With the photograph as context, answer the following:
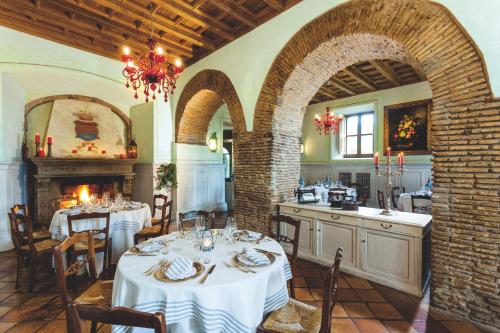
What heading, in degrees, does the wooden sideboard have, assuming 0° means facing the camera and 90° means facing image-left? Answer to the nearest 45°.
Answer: approximately 45°

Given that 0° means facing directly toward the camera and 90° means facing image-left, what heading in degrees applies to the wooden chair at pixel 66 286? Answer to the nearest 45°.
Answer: approximately 315°

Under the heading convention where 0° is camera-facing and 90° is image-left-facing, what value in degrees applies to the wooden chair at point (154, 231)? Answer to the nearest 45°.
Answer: approximately 45°

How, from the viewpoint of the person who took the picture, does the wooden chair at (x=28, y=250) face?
facing away from the viewer and to the right of the viewer

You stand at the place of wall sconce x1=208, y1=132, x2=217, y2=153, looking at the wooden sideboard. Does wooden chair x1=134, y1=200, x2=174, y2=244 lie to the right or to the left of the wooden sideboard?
right

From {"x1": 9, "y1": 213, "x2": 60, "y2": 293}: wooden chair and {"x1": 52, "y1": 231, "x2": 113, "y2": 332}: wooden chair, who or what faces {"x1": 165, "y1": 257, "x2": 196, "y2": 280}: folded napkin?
{"x1": 52, "y1": 231, "x2": 113, "y2": 332}: wooden chair

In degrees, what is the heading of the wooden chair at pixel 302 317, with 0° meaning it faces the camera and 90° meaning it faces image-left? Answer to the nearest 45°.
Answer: approximately 135°

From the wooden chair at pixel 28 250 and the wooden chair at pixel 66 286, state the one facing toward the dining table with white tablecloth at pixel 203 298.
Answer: the wooden chair at pixel 66 286

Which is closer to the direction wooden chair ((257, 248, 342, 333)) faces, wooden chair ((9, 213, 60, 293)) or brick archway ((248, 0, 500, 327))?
the wooden chair

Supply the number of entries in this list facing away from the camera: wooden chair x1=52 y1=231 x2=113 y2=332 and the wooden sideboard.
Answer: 0

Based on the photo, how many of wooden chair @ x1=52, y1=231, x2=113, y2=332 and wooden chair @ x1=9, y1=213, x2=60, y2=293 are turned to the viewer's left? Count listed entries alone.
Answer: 0

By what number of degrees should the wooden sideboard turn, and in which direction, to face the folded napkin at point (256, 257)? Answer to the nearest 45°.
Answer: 0° — it already faces it
